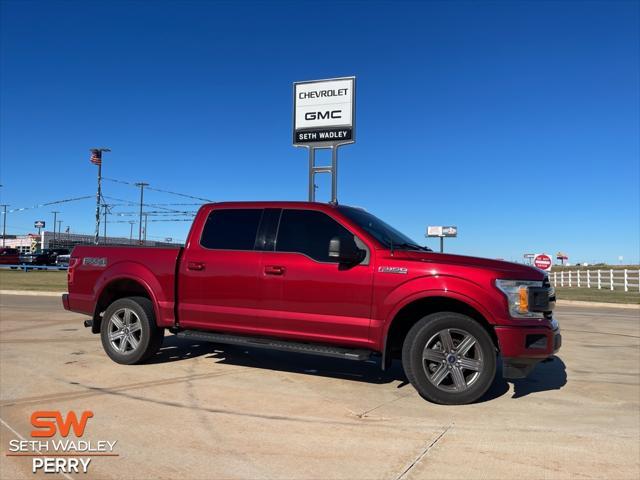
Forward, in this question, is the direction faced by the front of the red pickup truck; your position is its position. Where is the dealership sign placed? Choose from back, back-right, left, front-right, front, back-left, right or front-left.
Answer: back-left

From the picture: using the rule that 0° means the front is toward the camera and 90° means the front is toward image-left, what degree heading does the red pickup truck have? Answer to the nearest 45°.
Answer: approximately 315°

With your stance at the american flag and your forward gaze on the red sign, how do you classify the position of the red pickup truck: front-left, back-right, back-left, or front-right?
front-right

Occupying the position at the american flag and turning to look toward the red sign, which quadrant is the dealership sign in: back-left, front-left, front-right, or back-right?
front-right

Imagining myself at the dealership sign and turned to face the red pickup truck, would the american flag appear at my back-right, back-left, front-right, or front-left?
back-right

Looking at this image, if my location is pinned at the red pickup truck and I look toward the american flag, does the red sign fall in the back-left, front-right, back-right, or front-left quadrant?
front-right

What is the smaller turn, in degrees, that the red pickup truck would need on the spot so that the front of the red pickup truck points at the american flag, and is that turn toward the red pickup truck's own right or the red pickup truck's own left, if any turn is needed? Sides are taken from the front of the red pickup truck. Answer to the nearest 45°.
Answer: approximately 180°

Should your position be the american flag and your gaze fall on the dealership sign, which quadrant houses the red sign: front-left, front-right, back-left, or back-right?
front-left

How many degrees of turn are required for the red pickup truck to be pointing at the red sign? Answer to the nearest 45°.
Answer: approximately 90° to its left

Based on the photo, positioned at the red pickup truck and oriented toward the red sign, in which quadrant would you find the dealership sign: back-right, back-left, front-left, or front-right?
front-left
